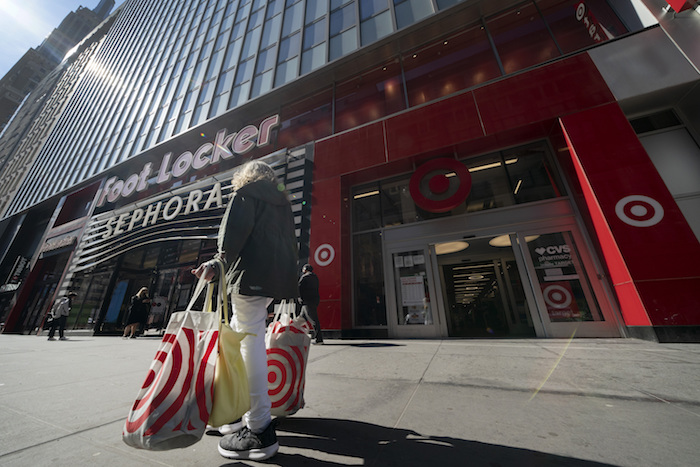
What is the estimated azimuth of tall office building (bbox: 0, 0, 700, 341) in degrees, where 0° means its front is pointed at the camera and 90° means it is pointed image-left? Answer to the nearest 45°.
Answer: approximately 45°

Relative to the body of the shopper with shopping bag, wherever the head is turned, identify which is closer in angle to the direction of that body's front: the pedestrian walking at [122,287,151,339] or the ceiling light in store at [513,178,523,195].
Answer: the pedestrian walking

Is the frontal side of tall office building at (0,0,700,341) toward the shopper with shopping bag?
yes

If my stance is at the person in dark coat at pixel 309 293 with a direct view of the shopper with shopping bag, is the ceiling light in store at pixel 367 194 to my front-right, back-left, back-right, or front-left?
back-left

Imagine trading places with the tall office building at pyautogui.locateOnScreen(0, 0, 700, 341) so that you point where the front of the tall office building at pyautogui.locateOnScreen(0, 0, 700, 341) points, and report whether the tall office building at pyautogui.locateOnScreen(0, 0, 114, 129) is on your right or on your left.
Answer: on your right

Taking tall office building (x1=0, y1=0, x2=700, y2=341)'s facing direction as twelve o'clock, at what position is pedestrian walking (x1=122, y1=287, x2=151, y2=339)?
The pedestrian walking is roughly at 2 o'clock from the tall office building.
